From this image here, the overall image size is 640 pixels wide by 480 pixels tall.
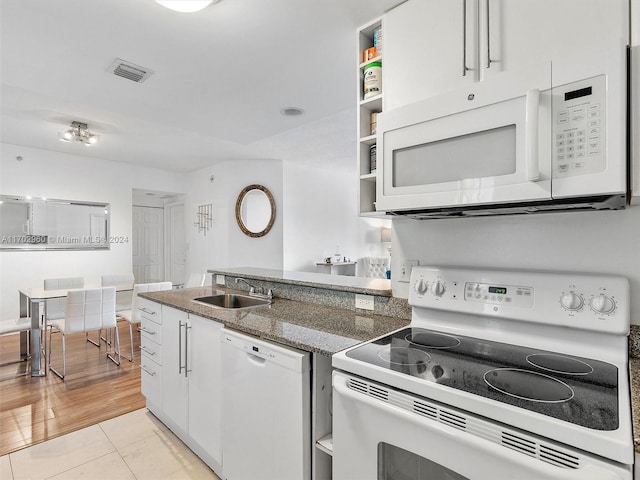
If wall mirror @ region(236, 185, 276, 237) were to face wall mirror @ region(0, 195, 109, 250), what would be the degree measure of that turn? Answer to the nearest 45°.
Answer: approximately 90° to its right

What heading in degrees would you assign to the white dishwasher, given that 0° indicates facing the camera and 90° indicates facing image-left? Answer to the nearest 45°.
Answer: approximately 45°

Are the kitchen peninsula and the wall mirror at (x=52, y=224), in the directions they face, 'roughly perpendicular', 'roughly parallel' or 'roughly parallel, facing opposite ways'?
roughly perpendicular

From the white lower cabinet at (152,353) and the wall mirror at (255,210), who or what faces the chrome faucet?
the wall mirror

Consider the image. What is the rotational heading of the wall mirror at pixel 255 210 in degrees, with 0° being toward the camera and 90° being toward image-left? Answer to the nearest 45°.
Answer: approximately 0°

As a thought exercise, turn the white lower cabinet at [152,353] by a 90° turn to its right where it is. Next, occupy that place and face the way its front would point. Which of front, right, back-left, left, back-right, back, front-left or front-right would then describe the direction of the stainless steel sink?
back-right

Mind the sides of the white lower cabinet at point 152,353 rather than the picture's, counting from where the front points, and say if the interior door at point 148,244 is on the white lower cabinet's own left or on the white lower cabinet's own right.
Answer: on the white lower cabinet's own right
